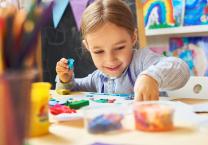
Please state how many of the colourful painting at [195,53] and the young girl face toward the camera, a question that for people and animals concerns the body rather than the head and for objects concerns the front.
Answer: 2

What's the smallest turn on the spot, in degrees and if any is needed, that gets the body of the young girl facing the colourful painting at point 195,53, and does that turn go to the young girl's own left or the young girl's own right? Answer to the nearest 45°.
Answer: approximately 135° to the young girl's own left

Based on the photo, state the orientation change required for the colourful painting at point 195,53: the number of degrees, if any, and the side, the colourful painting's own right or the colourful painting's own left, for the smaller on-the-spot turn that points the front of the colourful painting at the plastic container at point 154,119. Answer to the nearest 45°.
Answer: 0° — it already faces it

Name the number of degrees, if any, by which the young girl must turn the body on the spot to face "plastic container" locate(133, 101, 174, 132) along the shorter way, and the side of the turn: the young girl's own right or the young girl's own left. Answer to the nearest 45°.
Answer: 0° — they already face it

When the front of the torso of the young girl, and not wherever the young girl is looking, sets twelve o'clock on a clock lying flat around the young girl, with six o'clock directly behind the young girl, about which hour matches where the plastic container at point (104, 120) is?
The plastic container is roughly at 12 o'clock from the young girl.

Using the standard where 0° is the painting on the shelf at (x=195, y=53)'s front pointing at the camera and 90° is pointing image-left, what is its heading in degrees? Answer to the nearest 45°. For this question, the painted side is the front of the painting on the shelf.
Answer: approximately 0°

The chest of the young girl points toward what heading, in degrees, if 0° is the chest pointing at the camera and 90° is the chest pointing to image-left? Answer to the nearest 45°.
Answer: approximately 0°
